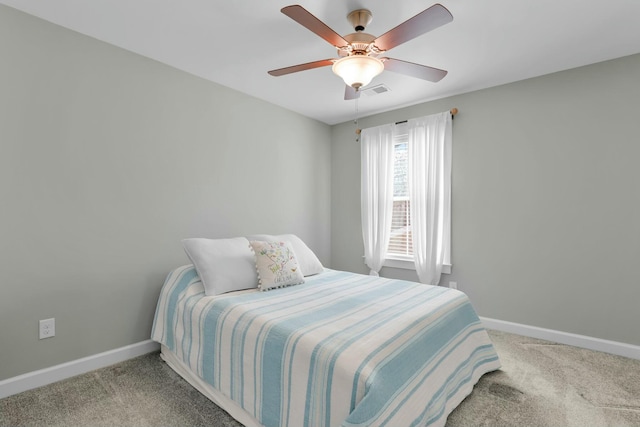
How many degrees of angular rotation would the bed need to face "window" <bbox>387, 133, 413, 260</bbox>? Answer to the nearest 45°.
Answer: approximately 135° to its left

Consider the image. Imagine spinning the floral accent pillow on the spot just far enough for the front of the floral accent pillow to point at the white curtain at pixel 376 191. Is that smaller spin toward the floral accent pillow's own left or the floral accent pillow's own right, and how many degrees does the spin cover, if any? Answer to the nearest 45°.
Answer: approximately 90° to the floral accent pillow's own left

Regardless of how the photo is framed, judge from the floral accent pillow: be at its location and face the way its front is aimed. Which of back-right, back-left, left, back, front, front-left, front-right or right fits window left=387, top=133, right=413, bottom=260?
left

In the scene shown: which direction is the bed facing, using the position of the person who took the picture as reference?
facing the viewer and to the right of the viewer

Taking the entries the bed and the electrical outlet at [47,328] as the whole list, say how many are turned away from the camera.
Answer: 0

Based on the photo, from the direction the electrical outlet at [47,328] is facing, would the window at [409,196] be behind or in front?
in front

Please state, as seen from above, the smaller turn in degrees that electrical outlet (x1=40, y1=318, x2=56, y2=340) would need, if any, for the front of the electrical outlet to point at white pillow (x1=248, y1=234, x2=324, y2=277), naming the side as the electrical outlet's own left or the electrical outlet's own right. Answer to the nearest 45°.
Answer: approximately 45° to the electrical outlet's own left

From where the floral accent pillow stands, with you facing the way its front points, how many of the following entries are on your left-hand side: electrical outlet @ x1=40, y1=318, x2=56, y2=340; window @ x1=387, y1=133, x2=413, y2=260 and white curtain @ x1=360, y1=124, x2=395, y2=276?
2

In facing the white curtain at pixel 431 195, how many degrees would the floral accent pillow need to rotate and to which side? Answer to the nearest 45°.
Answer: approximately 90° to its left

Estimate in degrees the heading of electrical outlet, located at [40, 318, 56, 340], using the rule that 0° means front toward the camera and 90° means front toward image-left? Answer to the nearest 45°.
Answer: approximately 315°

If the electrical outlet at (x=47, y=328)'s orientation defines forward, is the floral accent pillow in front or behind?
in front

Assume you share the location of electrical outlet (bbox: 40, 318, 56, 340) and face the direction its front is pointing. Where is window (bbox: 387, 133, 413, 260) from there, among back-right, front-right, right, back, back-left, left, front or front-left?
front-left

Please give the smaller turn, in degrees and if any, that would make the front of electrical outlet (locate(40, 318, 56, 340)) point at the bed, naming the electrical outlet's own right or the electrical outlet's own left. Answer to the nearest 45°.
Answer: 0° — it already faces it

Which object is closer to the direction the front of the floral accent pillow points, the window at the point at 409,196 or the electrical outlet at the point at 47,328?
the window
